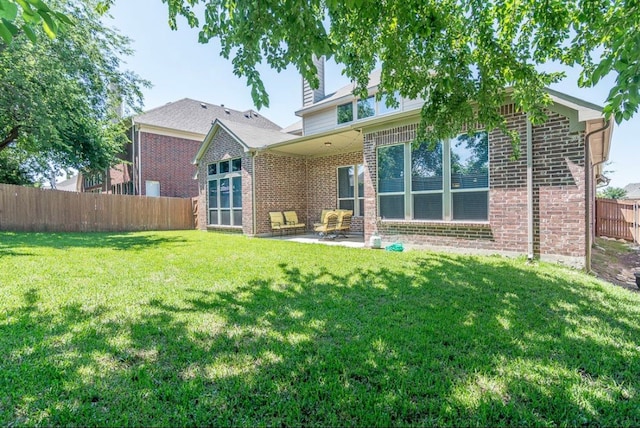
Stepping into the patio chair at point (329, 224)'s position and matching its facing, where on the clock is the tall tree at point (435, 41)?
The tall tree is roughly at 10 o'clock from the patio chair.

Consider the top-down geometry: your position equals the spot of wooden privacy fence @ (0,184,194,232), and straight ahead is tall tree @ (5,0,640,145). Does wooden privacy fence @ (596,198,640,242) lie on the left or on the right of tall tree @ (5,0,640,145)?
left

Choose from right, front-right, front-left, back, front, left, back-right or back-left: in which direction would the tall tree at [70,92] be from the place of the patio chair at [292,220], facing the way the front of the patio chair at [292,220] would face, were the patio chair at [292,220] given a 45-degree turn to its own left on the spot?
back

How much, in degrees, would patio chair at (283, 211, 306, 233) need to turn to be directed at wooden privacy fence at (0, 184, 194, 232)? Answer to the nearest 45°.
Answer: approximately 135° to its right

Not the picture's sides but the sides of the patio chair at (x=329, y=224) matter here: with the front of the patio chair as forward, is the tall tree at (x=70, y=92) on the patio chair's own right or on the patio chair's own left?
on the patio chair's own right

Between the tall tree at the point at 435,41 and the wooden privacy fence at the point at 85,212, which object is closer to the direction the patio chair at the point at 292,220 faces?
the tall tree
